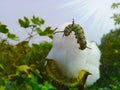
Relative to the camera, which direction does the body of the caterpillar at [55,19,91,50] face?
to the viewer's left
